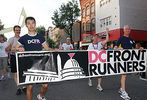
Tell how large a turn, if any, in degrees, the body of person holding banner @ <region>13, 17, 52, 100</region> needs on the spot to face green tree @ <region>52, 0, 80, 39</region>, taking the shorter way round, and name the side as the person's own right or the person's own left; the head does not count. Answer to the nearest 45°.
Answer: approximately 180°

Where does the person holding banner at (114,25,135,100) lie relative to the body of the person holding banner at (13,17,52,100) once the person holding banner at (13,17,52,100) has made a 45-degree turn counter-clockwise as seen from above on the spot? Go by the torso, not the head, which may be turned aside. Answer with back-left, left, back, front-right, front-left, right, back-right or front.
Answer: front-left

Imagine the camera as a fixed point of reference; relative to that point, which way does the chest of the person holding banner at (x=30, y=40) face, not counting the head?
toward the camera
